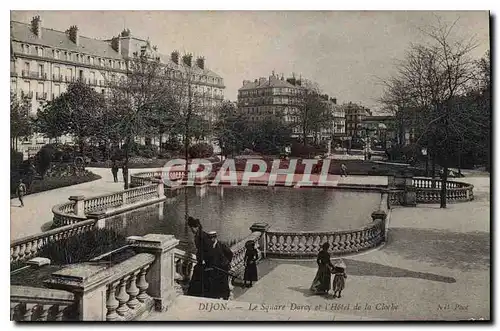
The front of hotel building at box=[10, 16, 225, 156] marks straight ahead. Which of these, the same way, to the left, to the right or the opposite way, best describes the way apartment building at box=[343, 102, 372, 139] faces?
to the right

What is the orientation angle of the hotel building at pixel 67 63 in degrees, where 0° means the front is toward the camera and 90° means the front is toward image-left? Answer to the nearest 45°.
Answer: approximately 315°

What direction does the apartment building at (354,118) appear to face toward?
toward the camera

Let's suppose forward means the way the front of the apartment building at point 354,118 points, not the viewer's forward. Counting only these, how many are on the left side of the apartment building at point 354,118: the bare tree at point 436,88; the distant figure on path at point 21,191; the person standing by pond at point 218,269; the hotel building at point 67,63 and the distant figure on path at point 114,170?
1

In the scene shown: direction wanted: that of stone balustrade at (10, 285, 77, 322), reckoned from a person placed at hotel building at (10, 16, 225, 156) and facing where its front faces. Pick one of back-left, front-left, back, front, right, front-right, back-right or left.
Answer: front-right

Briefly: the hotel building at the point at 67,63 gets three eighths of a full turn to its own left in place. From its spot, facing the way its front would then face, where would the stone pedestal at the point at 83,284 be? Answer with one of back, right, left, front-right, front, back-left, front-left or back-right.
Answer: back

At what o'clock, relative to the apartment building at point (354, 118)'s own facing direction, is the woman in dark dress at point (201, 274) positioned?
The woman in dark dress is roughly at 1 o'clock from the apartment building.

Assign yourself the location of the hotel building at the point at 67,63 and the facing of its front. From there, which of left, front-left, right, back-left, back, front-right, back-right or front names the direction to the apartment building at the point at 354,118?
front-left
